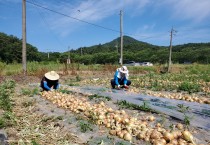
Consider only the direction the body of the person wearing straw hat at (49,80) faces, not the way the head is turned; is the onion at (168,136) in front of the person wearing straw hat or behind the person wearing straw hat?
in front

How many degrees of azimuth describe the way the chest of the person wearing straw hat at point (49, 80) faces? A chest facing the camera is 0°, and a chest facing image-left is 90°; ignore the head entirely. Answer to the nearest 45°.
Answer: approximately 315°

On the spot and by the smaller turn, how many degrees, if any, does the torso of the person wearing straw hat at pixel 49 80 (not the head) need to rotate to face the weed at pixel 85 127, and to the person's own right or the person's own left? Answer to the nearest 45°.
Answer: approximately 45° to the person's own right

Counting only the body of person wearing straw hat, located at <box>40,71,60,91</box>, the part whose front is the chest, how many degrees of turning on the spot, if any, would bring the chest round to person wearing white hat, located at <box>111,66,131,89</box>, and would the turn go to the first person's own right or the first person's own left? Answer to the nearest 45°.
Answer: approximately 45° to the first person's own left

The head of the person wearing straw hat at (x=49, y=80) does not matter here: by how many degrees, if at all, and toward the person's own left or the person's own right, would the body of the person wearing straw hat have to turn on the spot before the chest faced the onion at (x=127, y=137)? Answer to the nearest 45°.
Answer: approximately 45° to the person's own right

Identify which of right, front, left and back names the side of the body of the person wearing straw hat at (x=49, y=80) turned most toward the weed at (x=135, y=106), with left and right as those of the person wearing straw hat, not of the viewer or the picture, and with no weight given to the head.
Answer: front
